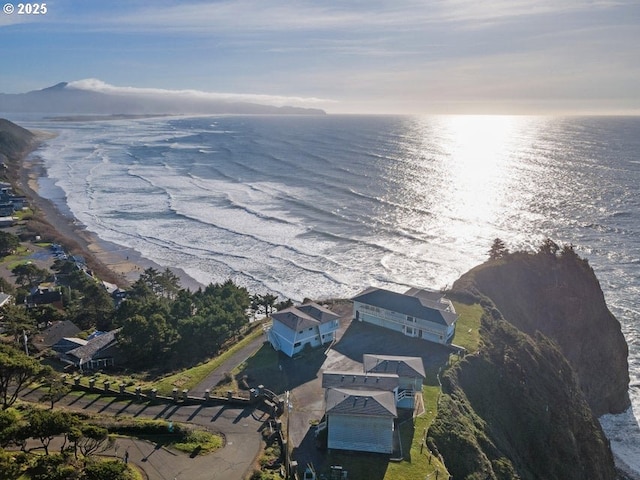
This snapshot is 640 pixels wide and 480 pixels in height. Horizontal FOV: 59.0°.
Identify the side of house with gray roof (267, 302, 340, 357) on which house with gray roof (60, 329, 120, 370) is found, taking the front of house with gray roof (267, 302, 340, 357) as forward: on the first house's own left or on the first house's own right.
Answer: on the first house's own right

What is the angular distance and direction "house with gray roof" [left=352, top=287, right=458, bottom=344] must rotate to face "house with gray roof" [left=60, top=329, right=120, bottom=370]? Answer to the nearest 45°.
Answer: approximately 45° to its right

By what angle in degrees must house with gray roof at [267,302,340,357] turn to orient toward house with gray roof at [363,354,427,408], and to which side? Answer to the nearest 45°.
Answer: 0° — it already faces it

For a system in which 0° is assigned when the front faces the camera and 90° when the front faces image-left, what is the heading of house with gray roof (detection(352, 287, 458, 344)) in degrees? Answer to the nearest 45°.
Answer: approximately 45°

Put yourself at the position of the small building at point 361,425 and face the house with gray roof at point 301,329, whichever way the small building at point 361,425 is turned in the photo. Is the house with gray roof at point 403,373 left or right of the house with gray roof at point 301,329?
right

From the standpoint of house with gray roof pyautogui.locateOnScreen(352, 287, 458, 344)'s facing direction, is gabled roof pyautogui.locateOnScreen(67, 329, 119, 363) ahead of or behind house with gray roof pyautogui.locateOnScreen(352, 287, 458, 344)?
ahead

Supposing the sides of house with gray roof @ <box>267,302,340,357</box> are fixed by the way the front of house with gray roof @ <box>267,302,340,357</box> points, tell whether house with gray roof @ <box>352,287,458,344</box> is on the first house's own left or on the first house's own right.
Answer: on the first house's own left

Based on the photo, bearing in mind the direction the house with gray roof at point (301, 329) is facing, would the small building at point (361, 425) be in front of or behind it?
in front
